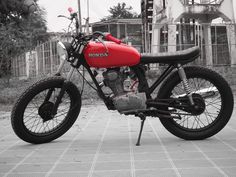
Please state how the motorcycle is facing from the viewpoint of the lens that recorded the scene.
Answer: facing to the left of the viewer

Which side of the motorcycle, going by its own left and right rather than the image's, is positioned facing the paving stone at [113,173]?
left

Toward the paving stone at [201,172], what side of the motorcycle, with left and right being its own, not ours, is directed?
left

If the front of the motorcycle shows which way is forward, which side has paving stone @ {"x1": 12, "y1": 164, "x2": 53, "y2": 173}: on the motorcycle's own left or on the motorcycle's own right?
on the motorcycle's own left

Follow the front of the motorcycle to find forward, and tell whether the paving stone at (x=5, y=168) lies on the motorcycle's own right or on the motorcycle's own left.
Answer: on the motorcycle's own left

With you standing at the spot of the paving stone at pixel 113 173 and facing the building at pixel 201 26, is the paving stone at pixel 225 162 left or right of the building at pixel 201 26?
right

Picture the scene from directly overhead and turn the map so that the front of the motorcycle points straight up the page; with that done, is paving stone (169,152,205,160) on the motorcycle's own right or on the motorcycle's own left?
on the motorcycle's own left

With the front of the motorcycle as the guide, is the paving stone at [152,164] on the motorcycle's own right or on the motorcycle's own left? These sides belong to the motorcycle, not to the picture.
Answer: on the motorcycle's own left

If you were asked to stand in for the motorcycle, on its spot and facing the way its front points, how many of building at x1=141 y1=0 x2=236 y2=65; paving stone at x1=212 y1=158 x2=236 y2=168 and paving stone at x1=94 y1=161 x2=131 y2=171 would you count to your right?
1
